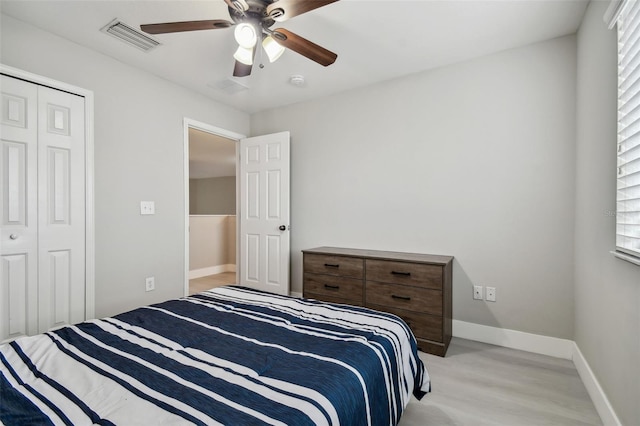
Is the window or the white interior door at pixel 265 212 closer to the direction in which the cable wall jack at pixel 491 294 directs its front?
the window

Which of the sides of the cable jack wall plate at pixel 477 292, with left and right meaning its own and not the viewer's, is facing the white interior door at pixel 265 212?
right

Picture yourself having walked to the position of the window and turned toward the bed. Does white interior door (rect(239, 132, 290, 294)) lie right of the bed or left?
right

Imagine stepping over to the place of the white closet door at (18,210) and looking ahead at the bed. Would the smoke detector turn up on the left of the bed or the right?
left

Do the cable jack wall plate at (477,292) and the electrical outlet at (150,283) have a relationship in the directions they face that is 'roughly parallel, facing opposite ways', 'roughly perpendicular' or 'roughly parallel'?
roughly perpendicular

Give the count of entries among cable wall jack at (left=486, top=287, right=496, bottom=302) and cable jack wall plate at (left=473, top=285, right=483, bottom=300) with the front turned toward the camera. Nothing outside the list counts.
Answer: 2

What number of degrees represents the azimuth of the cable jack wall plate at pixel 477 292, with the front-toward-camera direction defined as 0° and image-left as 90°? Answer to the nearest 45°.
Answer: approximately 0°

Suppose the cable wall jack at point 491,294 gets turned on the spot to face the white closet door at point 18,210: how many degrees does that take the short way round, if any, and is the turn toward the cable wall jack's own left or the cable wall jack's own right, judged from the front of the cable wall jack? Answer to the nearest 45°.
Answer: approximately 45° to the cable wall jack's own right

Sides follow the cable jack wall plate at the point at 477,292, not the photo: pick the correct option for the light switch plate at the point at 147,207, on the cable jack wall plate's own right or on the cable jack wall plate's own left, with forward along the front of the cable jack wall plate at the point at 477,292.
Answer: on the cable jack wall plate's own right

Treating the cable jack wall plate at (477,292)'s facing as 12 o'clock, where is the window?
The window is roughly at 11 o'clock from the cable jack wall plate.

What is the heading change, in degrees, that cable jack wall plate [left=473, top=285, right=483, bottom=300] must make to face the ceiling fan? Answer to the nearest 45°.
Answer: approximately 45° to its right

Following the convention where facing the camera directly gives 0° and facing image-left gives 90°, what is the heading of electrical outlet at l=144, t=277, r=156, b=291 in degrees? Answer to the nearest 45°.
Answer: approximately 315°

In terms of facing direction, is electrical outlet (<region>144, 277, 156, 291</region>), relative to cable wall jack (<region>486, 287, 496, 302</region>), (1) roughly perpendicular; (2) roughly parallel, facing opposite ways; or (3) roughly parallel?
roughly perpendicular
